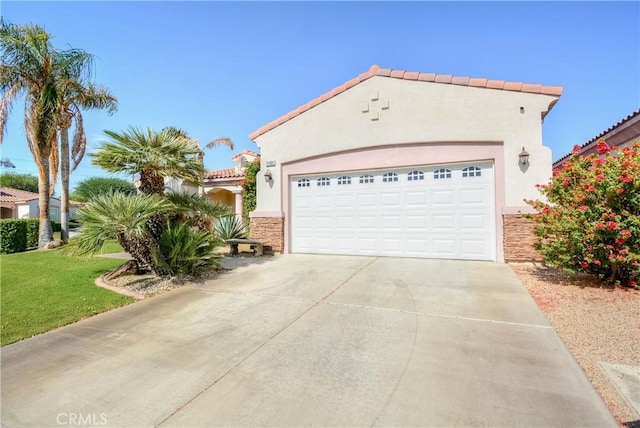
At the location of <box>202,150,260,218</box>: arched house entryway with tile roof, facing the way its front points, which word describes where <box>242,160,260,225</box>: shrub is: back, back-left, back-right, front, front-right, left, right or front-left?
front

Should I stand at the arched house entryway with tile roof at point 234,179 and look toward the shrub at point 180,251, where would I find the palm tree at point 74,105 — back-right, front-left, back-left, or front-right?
front-right

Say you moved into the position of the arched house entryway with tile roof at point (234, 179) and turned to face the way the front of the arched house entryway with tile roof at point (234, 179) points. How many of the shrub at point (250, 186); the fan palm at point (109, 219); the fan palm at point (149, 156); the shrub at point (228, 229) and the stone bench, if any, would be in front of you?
5

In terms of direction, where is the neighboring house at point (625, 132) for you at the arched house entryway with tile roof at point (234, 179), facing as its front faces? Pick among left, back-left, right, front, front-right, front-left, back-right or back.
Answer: front-left

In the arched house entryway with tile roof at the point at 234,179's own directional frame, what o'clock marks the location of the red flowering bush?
The red flowering bush is roughly at 11 o'clock from the arched house entryway with tile roof.

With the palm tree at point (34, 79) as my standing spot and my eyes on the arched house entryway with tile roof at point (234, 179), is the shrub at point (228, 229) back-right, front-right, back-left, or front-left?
front-right

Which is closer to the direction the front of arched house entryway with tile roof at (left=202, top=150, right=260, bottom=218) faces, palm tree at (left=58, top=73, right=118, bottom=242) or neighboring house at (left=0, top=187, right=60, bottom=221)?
the palm tree

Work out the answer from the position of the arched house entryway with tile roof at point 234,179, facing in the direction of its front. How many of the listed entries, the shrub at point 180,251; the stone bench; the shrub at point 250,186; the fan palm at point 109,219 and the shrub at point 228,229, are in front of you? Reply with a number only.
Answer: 5

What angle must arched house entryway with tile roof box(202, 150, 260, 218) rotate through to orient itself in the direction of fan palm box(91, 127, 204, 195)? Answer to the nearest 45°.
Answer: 0° — it already faces it

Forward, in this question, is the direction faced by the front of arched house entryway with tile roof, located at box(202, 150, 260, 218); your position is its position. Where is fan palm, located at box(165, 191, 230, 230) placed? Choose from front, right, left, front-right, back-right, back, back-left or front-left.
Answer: front

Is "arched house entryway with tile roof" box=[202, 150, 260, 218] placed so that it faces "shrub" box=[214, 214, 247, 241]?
yes

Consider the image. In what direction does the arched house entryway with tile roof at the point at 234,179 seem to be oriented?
toward the camera

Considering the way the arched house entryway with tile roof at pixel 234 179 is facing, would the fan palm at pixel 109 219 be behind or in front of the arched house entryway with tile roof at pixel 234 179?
in front

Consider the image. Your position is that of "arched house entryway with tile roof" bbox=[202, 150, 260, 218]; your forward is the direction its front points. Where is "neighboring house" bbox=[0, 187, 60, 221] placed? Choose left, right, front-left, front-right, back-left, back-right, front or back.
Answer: back-right

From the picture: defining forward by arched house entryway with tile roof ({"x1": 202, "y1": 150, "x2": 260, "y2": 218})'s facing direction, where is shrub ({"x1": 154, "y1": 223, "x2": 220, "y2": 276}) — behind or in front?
in front
